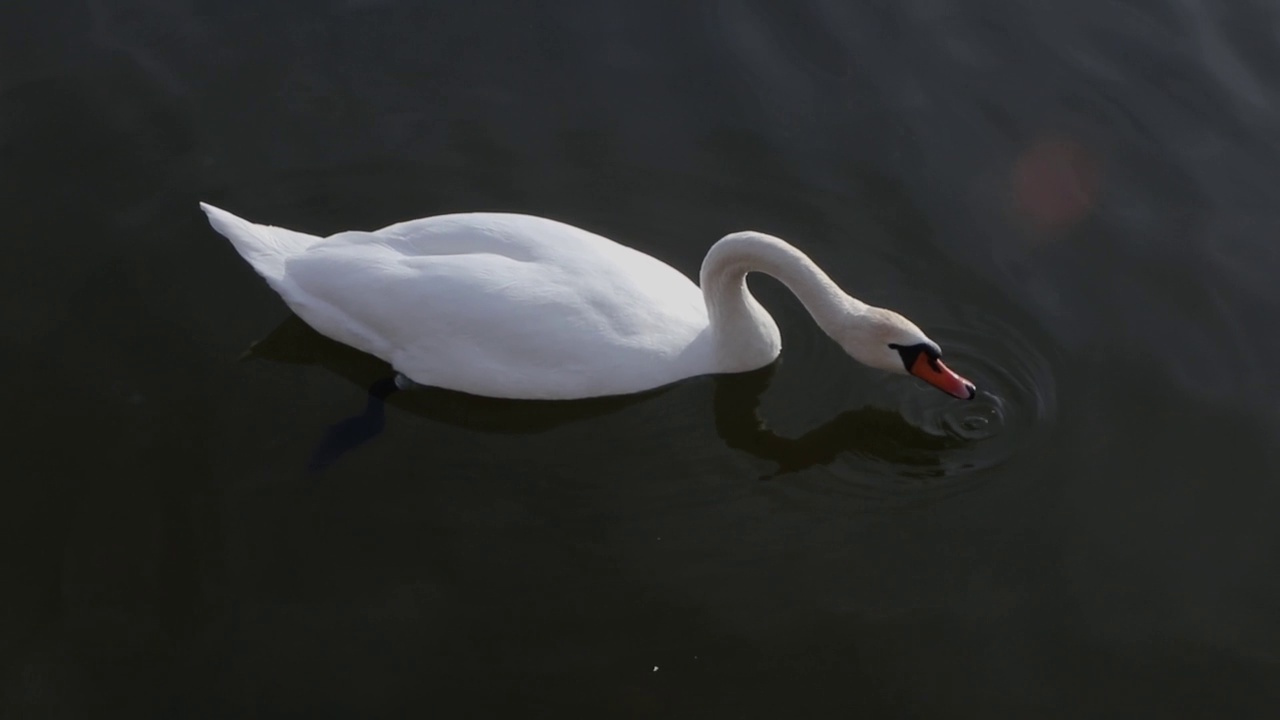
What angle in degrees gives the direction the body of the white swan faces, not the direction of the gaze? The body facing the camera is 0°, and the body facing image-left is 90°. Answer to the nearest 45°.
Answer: approximately 270°
